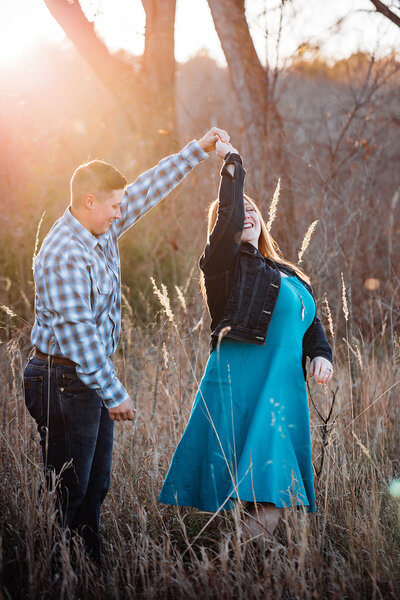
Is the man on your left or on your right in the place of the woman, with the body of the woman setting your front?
on your right

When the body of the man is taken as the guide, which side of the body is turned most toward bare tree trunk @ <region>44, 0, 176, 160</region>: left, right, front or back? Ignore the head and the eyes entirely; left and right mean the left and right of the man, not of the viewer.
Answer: left

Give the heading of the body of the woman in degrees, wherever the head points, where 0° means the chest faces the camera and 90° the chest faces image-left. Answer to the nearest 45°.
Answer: approximately 315°

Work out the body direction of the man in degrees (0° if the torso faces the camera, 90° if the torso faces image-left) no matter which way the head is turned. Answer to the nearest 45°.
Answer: approximately 270°

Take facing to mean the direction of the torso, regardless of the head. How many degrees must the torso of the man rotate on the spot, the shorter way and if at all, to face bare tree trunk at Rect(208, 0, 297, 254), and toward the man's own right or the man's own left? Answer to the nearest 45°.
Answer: approximately 90° to the man's own left
